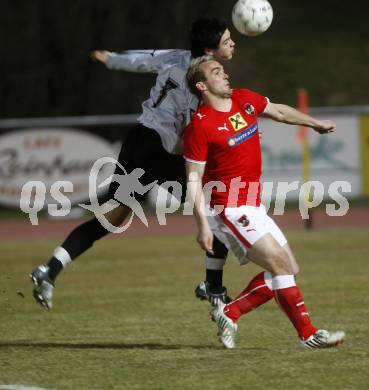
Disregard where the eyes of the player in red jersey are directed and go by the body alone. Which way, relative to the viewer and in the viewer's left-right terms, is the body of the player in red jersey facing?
facing the viewer and to the right of the viewer

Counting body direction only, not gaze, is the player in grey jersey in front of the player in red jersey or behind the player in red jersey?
behind

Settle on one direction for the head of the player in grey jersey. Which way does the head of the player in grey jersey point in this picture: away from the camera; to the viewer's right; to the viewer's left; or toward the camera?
to the viewer's right
